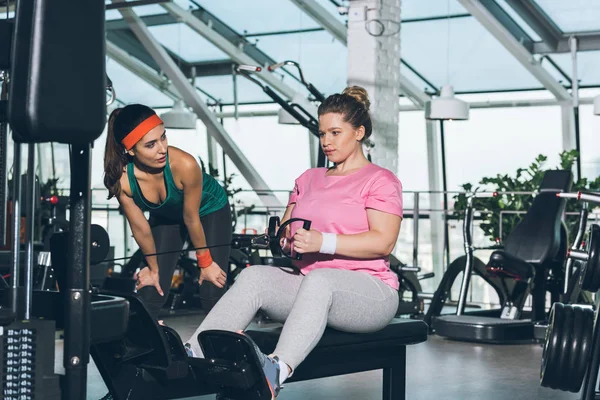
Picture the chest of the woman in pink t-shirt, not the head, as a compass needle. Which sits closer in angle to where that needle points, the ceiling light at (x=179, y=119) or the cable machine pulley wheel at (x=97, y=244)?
the cable machine pulley wheel

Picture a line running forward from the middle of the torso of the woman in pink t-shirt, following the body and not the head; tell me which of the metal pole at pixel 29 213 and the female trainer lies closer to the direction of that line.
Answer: the metal pole

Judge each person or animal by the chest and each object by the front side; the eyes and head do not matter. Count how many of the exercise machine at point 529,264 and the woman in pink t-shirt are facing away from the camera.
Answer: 0

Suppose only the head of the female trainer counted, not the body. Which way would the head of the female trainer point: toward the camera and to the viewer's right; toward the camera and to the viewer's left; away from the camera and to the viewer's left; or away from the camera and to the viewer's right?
toward the camera and to the viewer's right

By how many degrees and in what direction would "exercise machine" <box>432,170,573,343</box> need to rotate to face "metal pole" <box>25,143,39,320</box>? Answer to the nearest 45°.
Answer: approximately 45° to its left

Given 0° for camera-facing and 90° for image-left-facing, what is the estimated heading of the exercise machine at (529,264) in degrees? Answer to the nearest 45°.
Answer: approximately 45°

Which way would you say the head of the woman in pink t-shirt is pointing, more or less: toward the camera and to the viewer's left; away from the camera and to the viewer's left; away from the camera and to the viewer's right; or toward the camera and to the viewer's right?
toward the camera and to the viewer's left

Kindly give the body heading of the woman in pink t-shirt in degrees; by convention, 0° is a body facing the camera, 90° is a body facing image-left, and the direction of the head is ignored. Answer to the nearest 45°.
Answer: approximately 45°

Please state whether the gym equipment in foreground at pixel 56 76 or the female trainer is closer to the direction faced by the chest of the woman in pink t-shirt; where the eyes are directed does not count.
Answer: the gym equipment in foreground
